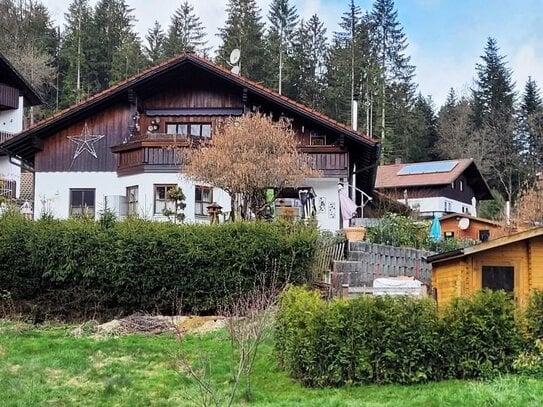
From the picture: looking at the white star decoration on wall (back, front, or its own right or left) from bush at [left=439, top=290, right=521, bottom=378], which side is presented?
front

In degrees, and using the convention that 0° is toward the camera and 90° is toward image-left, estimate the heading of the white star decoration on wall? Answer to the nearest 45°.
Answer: approximately 0°

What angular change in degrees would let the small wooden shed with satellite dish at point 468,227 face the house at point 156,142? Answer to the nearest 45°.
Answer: approximately 45° to its right

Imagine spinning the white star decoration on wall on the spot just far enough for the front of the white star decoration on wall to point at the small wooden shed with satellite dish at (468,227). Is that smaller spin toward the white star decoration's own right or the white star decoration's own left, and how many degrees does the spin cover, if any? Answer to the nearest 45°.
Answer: approximately 90° to the white star decoration's own left

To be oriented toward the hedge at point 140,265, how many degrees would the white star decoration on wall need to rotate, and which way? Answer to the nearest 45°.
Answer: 0° — it already faces it

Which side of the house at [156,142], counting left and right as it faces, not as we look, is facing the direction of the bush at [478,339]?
front

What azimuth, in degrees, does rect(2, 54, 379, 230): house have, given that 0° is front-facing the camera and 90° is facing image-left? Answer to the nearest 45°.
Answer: approximately 0°
